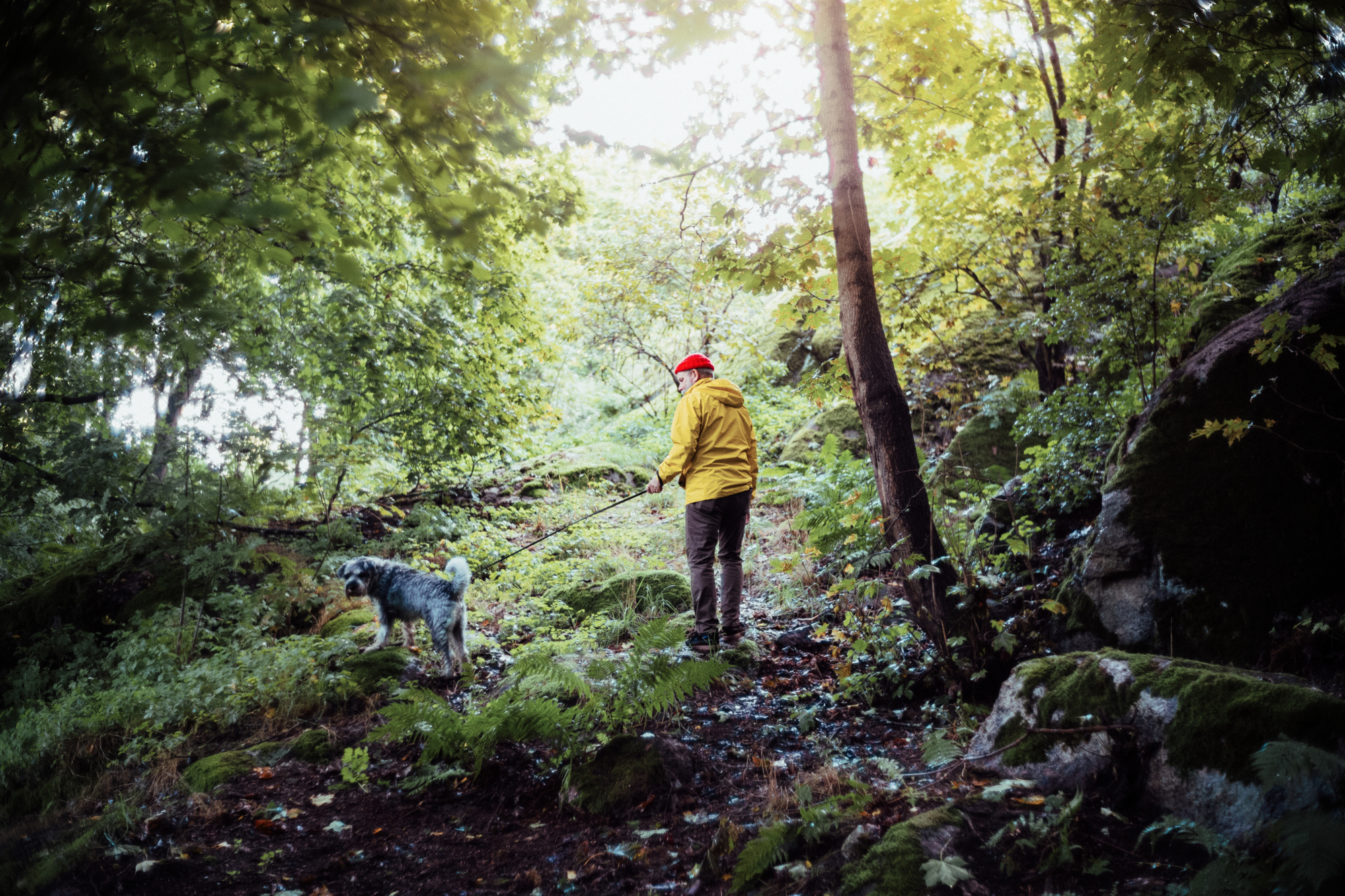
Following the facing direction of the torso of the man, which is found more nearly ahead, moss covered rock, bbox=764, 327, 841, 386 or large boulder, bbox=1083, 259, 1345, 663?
the moss covered rock

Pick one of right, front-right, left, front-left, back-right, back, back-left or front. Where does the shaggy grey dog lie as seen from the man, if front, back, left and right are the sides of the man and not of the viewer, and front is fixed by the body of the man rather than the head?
front-left

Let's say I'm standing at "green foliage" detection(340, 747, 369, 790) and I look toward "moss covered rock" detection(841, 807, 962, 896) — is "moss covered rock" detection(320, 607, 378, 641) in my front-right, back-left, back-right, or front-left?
back-left

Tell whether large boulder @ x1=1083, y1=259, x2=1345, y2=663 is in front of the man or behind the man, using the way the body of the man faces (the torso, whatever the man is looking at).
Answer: behind

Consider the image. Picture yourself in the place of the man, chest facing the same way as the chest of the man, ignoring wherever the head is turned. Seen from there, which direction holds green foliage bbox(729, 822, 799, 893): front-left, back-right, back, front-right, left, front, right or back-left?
back-left

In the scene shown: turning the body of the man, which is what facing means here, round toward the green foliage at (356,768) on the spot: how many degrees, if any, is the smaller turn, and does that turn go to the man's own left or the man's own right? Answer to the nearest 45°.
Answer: approximately 90° to the man's own left

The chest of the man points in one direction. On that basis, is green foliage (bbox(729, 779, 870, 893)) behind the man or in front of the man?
behind

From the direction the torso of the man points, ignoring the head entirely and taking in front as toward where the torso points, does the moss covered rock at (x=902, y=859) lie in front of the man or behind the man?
behind

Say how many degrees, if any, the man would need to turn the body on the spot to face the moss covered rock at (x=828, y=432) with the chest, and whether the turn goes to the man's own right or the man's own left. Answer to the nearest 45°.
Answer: approximately 45° to the man's own right

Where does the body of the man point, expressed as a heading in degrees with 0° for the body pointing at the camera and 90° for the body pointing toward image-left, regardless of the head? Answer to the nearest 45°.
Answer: approximately 135°

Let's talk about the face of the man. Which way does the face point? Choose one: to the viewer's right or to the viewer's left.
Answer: to the viewer's left
